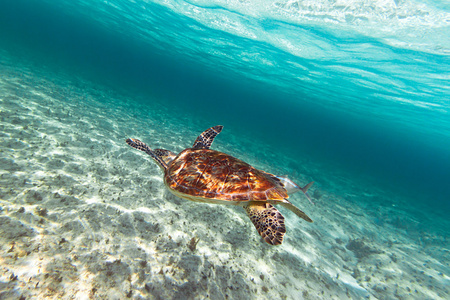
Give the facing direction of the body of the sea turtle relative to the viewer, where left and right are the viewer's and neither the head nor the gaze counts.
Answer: facing away from the viewer and to the left of the viewer
